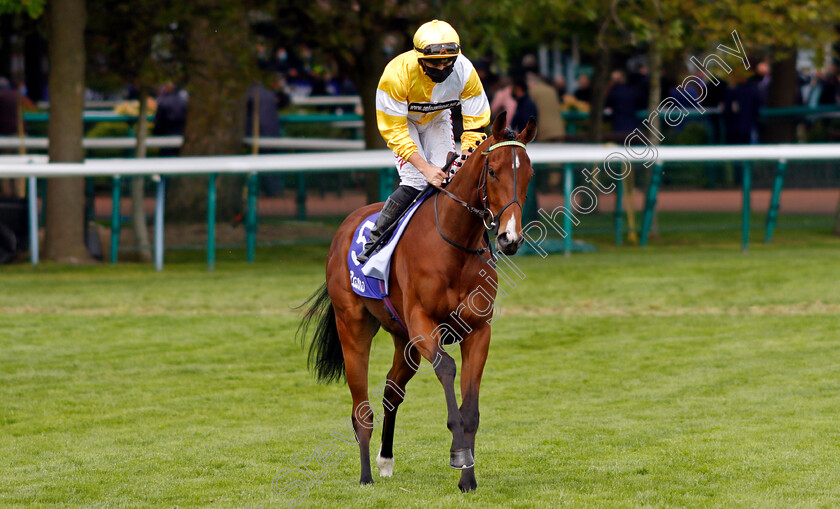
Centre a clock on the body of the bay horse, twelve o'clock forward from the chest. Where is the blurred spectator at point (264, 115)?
The blurred spectator is roughly at 7 o'clock from the bay horse.

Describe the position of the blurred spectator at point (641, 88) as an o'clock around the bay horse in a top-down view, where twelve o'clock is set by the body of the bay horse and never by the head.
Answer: The blurred spectator is roughly at 8 o'clock from the bay horse.

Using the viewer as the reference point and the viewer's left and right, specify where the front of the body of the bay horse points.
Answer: facing the viewer and to the right of the viewer

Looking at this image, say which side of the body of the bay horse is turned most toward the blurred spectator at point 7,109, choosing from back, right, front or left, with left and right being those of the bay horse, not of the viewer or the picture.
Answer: back

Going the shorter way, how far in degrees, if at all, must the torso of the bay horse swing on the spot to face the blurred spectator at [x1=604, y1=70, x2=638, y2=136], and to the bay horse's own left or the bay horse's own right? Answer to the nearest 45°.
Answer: approximately 135° to the bay horse's own left

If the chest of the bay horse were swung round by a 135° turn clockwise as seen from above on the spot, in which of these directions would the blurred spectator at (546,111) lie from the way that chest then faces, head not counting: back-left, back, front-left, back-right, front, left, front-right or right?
right

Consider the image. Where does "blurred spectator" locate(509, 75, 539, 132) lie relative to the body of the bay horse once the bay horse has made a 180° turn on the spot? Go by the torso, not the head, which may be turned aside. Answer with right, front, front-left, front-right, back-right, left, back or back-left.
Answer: front-right

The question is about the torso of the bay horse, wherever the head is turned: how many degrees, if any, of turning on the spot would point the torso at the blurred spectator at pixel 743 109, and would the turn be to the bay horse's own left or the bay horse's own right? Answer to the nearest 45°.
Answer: approximately 135° to the bay horse's own left
